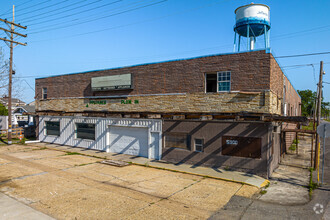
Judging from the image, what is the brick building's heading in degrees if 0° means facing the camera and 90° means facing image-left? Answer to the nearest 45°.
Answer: approximately 45°
